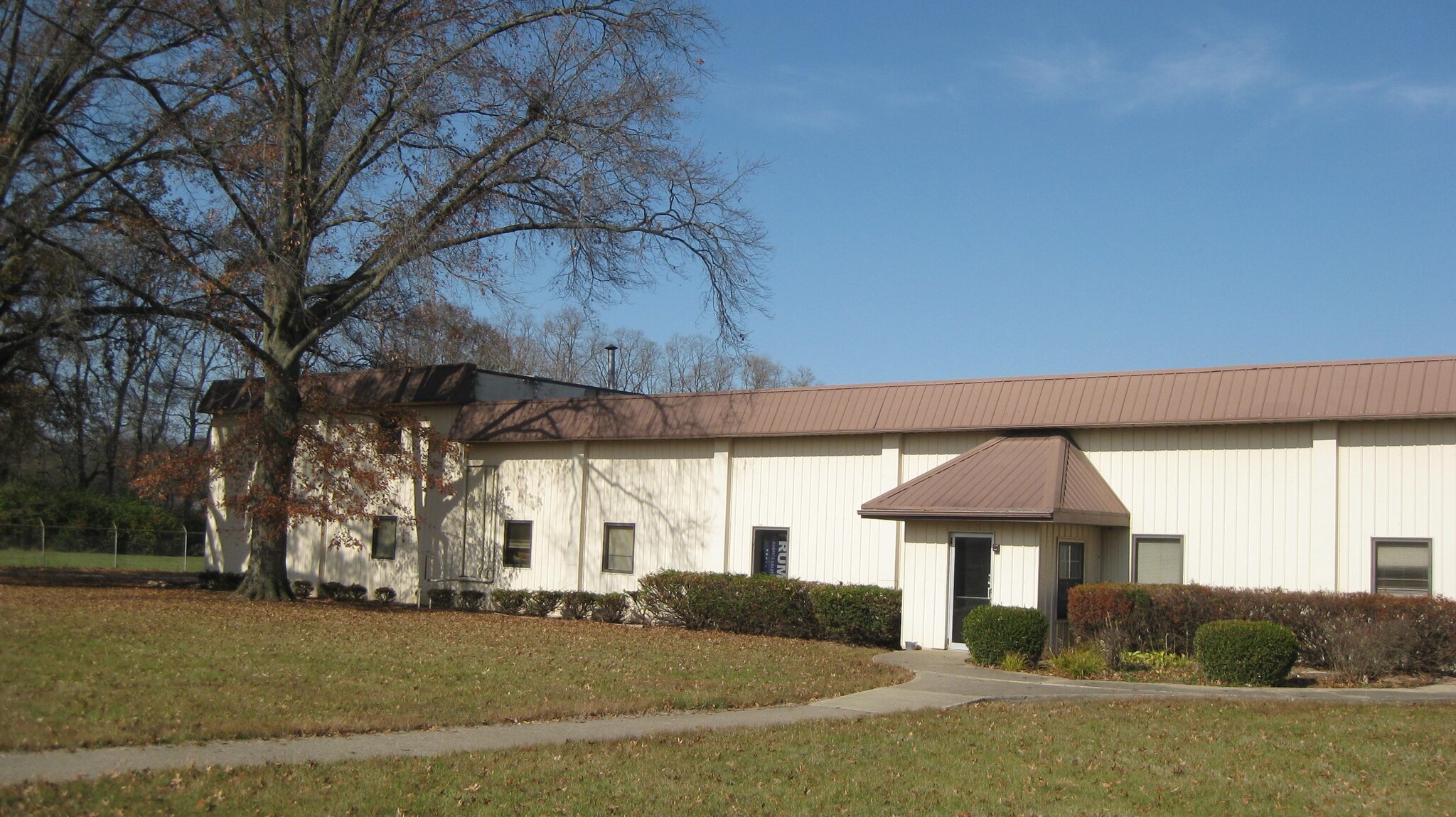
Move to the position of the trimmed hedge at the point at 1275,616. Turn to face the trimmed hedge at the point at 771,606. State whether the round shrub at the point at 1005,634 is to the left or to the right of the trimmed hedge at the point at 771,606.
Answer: left

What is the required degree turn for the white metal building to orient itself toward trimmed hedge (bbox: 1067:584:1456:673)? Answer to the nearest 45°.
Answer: approximately 90° to its left

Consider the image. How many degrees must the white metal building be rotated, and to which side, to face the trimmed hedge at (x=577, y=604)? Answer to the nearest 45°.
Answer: approximately 90° to its right

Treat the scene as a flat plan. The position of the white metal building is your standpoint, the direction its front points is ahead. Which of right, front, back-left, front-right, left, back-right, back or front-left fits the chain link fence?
right

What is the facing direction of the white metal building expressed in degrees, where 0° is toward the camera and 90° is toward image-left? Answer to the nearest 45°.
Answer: approximately 45°

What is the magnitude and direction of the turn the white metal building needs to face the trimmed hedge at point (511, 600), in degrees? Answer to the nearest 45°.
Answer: approximately 90° to its right
